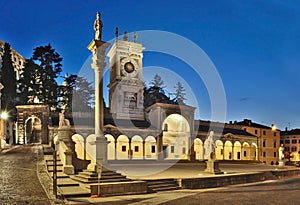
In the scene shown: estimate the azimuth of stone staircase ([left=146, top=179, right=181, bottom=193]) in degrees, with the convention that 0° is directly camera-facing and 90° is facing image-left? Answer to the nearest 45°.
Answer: approximately 0°

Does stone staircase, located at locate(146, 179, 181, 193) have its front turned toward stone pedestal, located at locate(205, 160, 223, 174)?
no
